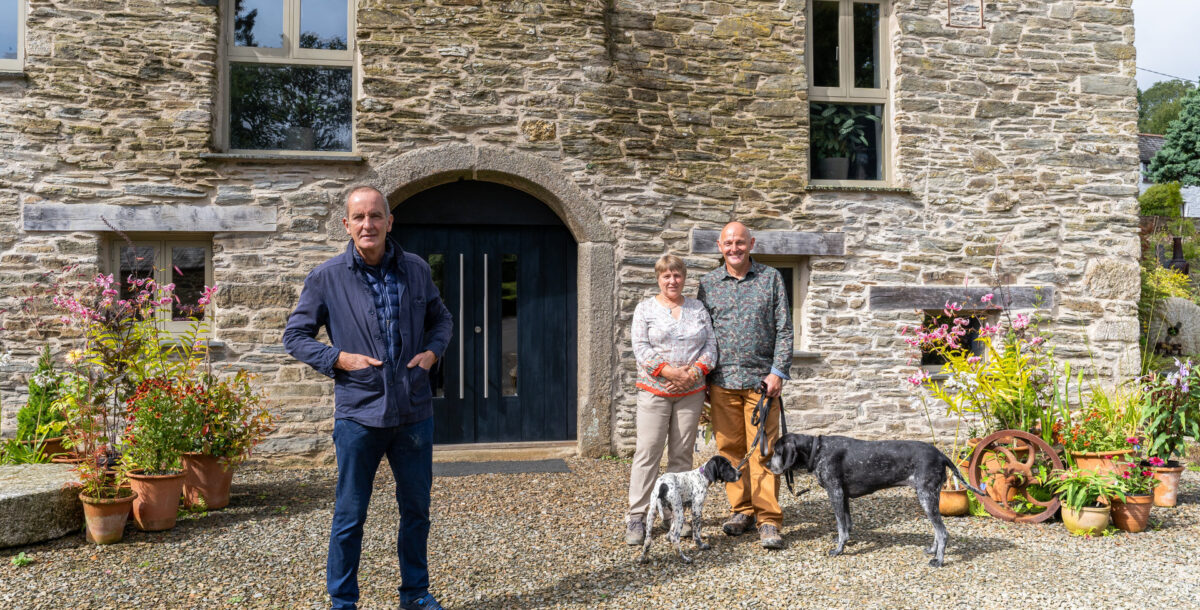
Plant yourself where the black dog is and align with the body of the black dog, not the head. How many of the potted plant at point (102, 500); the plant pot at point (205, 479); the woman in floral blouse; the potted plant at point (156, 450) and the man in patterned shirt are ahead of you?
5

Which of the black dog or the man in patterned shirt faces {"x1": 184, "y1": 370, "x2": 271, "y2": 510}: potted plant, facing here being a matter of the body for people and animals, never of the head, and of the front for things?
the black dog

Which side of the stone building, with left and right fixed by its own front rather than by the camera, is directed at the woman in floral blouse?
front

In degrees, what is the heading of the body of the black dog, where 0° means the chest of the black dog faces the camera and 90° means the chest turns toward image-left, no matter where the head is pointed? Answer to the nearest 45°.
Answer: approximately 90°

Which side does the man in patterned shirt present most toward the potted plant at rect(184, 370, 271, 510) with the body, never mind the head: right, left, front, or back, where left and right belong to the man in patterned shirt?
right

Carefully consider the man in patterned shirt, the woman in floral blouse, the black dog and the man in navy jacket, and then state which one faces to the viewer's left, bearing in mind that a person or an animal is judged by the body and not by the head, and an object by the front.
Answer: the black dog

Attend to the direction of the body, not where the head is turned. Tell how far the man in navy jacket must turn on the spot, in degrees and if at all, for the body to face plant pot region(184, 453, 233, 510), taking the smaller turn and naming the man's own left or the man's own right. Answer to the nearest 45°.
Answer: approximately 135° to the man's own right

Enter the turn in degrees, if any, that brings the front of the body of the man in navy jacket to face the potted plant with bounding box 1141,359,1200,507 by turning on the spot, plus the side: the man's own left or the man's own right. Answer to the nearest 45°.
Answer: approximately 90° to the man's own left

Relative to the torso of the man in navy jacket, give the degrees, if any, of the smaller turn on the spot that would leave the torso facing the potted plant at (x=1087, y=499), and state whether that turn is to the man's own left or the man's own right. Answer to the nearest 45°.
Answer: approximately 90° to the man's own left

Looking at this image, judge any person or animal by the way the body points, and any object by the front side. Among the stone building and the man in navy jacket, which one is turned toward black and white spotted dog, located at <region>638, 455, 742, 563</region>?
the stone building

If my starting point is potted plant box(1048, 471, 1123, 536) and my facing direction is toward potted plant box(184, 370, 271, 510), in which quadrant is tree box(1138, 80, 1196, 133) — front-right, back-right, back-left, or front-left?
back-right

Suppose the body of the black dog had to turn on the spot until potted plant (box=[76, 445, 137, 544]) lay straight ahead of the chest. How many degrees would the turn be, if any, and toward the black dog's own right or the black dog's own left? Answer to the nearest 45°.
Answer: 0° — it already faces it
